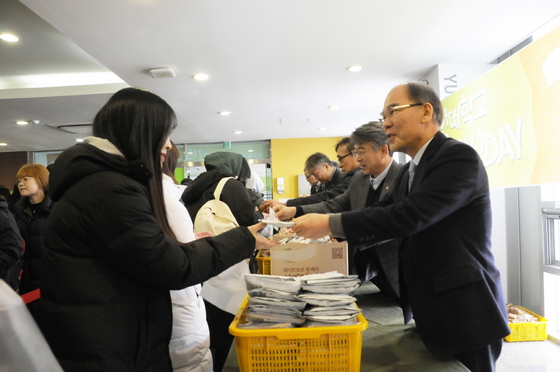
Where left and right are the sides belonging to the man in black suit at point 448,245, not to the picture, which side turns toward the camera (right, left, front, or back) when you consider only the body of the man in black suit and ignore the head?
left

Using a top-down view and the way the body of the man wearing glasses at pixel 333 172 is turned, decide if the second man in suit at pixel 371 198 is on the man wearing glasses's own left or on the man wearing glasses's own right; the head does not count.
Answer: on the man wearing glasses's own left

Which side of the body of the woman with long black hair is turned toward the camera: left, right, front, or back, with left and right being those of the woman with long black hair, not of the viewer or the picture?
right

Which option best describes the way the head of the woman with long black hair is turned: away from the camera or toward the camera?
away from the camera

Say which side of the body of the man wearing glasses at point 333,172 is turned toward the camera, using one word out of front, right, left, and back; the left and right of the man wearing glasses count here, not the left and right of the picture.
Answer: left

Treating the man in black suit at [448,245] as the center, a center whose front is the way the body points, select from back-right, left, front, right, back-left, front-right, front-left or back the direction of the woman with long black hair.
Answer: front-left

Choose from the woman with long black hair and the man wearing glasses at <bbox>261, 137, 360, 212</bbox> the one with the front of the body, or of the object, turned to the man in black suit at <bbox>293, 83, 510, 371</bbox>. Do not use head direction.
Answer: the woman with long black hair

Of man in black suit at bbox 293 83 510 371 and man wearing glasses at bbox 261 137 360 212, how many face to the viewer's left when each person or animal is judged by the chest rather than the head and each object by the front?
2

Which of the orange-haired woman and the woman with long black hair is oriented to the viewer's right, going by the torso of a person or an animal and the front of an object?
the woman with long black hair
